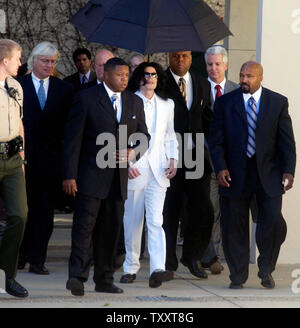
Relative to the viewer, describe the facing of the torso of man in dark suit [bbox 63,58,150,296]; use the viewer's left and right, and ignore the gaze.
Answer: facing the viewer and to the right of the viewer

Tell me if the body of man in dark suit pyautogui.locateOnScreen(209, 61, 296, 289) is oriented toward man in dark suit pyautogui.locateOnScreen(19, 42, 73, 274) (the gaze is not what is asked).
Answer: no

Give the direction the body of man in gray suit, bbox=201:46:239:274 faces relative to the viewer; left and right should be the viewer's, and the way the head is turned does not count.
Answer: facing the viewer

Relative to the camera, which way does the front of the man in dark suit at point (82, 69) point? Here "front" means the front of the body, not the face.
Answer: toward the camera

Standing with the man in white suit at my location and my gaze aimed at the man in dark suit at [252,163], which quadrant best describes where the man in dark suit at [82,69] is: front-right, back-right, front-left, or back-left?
back-left

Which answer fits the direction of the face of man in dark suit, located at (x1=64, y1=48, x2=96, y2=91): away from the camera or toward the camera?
toward the camera

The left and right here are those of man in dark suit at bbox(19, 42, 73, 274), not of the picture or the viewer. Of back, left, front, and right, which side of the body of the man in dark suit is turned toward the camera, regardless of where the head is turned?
front

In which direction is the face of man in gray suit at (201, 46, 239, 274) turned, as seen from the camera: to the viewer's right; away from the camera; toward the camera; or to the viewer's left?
toward the camera

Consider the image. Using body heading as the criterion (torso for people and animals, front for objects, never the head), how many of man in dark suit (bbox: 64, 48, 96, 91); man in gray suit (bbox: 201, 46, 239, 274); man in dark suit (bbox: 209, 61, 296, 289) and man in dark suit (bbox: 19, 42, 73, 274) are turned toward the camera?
4

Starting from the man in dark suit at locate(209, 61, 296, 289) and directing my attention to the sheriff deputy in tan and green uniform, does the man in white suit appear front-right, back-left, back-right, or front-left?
front-right

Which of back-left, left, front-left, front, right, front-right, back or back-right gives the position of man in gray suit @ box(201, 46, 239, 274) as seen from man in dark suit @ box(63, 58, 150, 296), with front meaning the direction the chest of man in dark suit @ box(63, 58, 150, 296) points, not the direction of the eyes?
left

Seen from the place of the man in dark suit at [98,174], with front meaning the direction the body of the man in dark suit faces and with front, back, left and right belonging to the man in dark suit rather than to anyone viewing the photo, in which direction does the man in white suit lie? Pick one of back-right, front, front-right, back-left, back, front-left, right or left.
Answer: left

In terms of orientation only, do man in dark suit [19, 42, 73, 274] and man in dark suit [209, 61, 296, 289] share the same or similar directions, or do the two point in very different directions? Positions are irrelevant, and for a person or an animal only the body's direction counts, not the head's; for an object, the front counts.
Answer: same or similar directions

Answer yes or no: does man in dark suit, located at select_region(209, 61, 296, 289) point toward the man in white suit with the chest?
no

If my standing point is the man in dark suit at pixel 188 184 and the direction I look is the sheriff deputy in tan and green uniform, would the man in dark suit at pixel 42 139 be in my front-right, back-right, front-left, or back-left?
front-right
